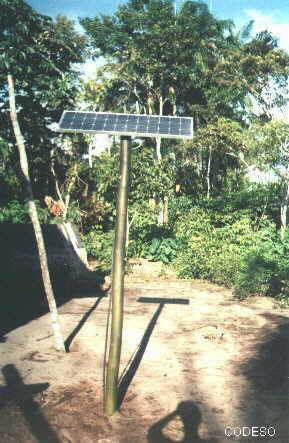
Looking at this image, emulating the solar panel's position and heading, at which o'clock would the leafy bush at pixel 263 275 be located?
The leafy bush is roughly at 7 o'clock from the solar panel.

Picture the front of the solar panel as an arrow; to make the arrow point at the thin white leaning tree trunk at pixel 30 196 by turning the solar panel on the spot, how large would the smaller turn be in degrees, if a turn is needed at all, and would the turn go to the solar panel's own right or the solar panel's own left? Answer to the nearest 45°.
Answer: approximately 135° to the solar panel's own right

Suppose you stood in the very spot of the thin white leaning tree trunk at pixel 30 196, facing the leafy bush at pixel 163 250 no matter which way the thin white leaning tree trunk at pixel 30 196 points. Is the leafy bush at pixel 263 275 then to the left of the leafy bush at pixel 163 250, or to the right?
right

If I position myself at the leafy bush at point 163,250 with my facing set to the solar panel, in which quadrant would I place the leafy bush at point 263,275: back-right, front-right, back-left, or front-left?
front-left

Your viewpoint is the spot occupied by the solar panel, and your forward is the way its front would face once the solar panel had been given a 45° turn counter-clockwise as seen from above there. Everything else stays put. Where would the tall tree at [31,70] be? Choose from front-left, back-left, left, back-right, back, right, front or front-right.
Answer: back

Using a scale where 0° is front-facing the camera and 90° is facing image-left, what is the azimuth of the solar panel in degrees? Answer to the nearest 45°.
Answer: approximately 0°

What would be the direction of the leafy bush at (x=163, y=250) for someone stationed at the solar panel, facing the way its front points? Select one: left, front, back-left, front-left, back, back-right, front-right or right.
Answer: back

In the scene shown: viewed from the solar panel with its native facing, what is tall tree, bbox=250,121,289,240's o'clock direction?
The tall tree is roughly at 7 o'clock from the solar panel.
